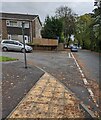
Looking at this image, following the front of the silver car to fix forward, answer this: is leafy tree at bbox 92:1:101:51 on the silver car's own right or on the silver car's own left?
on the silver car's own left

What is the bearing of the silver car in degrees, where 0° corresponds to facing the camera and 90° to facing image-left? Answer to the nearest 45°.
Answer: approximately 315°

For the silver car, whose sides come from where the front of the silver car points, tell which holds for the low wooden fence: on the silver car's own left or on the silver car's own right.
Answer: on the silver car's own left
